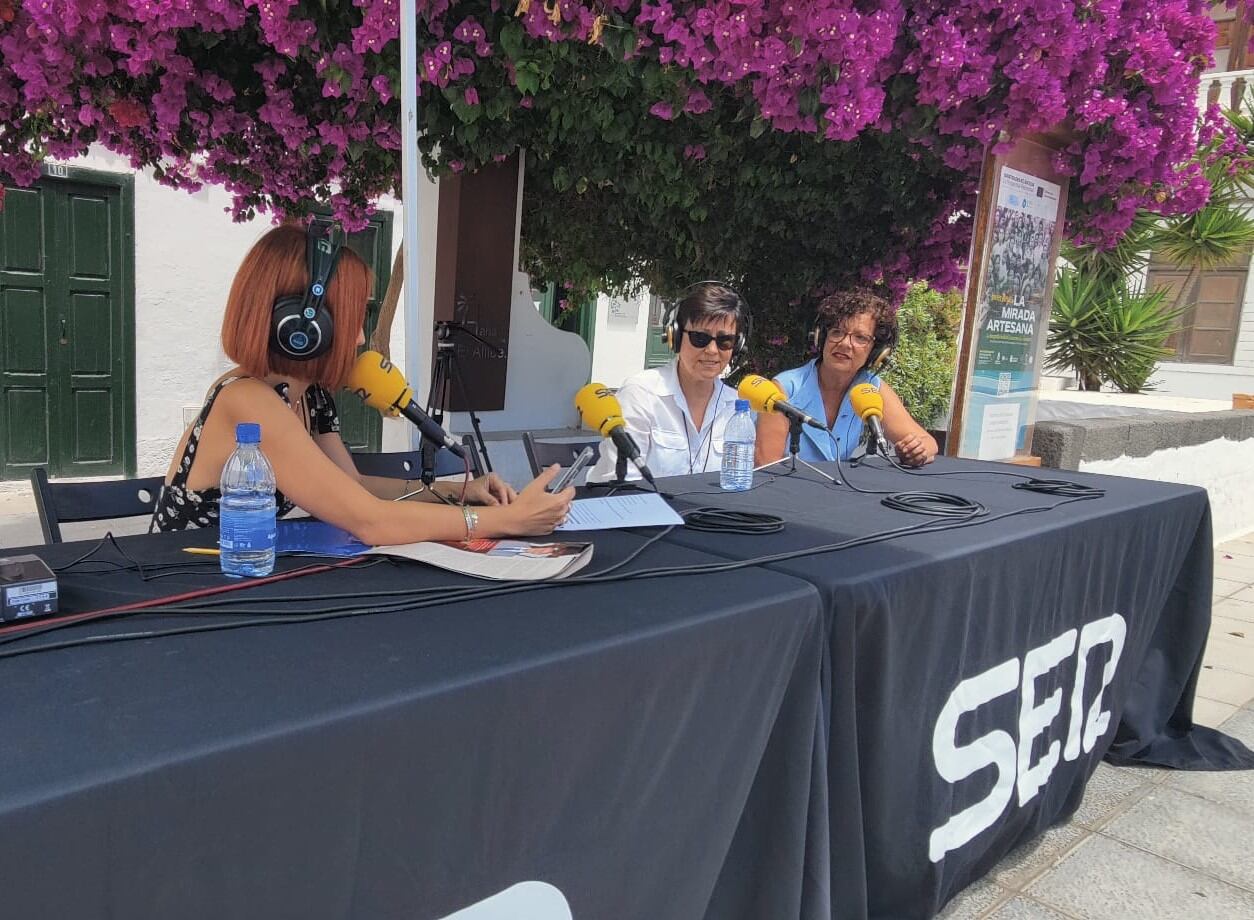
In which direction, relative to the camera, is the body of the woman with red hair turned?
to the viewer's right

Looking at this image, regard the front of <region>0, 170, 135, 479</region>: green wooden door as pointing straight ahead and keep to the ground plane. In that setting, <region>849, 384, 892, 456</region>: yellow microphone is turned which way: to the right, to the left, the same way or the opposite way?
the opposite way

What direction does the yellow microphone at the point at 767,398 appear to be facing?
to the viewer's left

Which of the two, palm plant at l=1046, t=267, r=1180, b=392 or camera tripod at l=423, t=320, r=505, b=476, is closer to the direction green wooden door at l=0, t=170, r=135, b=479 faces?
the camera tripod

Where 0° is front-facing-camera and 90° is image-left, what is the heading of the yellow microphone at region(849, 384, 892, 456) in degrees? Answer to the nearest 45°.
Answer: approximately 135°

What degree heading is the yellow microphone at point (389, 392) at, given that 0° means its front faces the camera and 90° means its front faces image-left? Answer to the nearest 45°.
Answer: approximately 90°

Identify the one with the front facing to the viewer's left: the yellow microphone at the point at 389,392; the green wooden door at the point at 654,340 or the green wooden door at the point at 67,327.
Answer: the yellow microphone

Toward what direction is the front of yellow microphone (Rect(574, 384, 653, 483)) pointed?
to the viewer's left

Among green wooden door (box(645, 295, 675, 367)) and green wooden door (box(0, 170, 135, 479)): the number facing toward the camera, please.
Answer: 2
